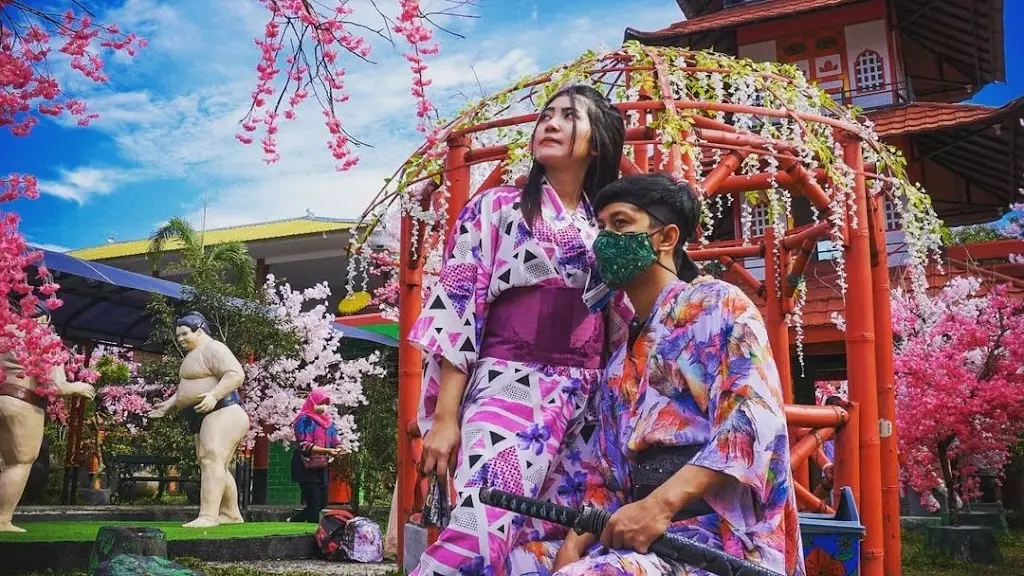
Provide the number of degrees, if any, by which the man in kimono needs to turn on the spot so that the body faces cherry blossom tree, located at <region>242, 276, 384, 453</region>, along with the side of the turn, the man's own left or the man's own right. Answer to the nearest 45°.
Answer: approximately 90° to the man's own right

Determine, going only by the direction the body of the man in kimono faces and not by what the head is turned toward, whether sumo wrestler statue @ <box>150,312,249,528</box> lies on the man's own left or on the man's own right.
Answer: on the man's own right

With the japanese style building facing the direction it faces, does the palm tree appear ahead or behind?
ahead

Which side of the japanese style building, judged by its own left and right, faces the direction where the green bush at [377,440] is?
front

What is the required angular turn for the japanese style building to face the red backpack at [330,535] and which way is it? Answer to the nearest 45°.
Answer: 0° — it already faces it

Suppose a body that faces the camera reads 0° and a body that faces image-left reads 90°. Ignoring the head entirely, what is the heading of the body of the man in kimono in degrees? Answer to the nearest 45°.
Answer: approximately 45°

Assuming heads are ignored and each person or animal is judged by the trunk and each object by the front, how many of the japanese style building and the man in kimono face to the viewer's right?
0

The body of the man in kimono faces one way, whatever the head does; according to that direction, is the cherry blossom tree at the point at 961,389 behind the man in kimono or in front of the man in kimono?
behind

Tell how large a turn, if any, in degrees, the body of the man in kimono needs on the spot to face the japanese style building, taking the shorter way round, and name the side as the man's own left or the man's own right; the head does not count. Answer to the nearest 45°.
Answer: approximately 135° to the man's own right

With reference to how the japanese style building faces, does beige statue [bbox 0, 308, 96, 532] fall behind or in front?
in front

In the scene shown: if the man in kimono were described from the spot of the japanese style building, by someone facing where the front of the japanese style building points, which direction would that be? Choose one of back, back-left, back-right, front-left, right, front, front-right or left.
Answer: front-left

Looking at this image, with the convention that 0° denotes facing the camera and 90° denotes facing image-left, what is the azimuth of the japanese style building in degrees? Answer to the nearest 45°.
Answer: approximately 45°
